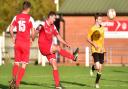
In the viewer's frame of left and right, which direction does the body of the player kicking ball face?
facing the viewer and to the right of the viewer

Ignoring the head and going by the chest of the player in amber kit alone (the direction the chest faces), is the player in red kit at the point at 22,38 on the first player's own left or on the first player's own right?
on the first player's own right
